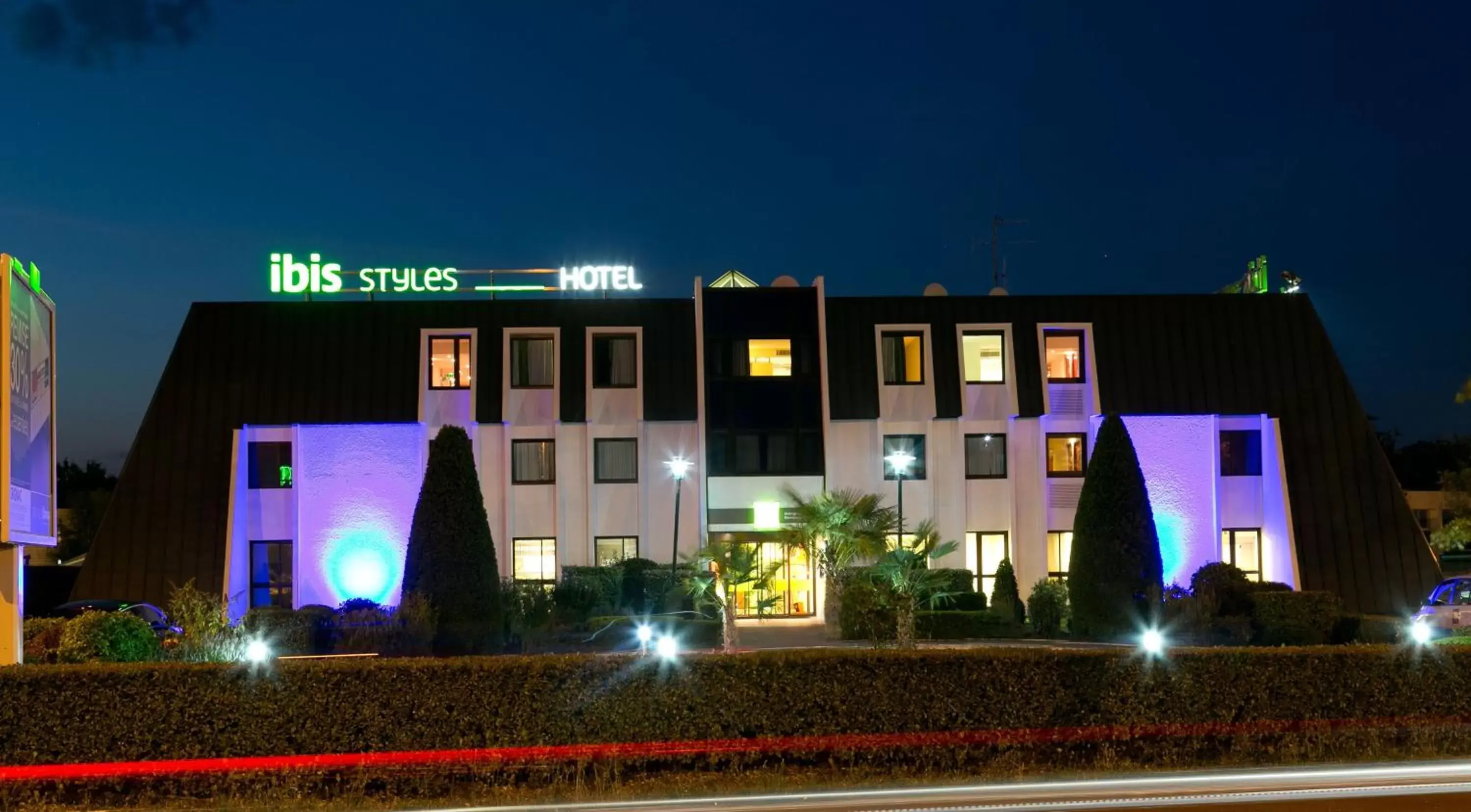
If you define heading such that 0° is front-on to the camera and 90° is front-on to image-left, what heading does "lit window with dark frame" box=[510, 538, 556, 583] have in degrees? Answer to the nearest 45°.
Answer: approximately 0°

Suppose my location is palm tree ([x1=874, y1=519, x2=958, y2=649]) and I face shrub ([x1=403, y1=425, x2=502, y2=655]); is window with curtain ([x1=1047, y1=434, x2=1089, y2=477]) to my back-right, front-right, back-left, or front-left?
back-right

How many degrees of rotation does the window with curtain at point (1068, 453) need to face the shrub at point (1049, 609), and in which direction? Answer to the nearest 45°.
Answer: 0° — it already faces it

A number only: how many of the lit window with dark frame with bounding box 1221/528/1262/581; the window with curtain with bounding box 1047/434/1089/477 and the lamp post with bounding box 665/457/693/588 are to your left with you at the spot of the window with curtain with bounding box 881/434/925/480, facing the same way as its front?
2

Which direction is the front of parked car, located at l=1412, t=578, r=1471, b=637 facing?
to the viewer's left

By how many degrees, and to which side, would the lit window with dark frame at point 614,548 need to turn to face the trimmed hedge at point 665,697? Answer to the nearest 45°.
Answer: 0° — it already faces it
